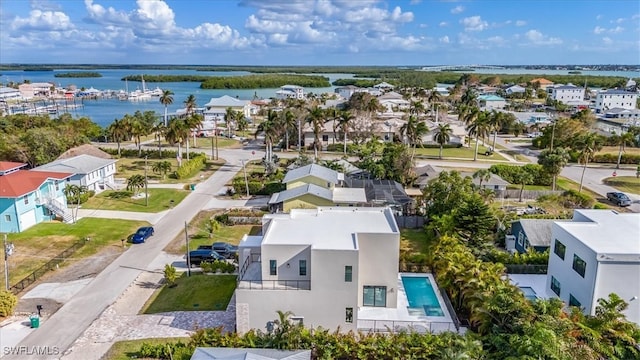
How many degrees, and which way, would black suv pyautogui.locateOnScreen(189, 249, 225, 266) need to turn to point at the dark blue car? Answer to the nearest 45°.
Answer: approximately 135° to its left

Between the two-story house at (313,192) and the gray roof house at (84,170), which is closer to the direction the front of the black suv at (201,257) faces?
the two-story house

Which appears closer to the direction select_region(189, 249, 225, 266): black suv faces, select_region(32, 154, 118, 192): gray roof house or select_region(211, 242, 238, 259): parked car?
the parked car

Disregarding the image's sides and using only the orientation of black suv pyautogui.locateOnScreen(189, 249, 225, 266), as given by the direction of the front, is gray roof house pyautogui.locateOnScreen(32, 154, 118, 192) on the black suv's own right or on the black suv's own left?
on the black suv's own left

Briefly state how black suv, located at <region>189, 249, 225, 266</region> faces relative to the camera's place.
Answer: facing to the right of the viewer

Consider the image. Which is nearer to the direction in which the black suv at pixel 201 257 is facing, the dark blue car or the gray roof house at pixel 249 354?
the gray roof house

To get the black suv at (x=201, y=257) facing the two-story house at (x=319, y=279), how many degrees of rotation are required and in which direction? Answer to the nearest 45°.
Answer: approximately 45° to its right

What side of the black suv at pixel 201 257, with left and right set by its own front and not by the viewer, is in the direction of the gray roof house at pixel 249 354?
right

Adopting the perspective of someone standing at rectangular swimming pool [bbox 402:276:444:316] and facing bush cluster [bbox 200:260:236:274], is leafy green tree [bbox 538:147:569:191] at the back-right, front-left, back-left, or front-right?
back-right
